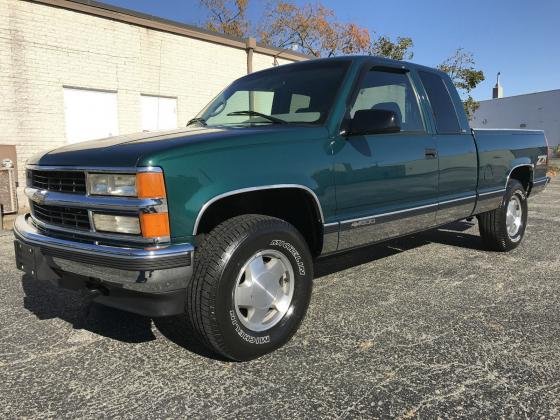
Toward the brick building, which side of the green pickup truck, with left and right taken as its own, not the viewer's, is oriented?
right

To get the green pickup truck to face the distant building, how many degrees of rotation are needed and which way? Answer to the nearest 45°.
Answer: approximately 180°

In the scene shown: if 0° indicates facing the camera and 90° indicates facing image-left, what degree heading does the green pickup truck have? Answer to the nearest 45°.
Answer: approximately 45°

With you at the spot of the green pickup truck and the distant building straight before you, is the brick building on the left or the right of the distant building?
left

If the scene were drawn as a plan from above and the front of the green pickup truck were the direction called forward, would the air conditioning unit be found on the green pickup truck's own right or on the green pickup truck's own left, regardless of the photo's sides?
on the green pickup truck's own right
